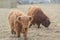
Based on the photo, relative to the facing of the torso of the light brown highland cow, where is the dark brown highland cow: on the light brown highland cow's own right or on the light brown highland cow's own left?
on the light brown highland cow's own left

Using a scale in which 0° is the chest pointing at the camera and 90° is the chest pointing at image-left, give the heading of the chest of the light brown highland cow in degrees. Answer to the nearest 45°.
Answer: approximately 315°
